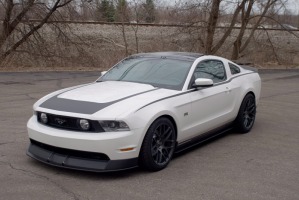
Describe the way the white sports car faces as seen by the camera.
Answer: facing the viewer and to the left of the viewer

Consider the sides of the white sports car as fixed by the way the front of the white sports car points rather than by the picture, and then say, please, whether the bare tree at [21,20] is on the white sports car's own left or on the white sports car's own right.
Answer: on the white sports car's own right
